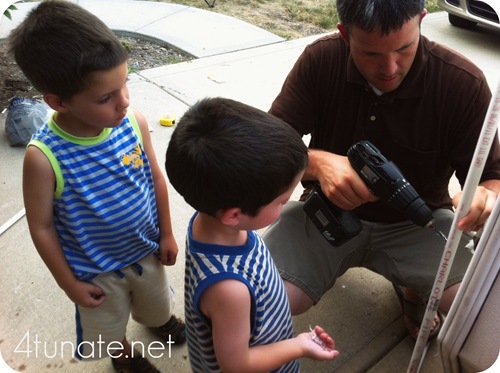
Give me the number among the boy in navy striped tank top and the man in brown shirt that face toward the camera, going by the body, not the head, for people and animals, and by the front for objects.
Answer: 1

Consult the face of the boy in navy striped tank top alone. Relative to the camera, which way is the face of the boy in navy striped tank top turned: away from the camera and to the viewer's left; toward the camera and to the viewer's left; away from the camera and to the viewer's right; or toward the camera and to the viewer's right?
away from the camera and to the viewer's right

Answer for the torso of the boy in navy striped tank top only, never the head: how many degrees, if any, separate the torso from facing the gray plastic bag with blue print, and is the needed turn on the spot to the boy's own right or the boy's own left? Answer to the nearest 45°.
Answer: approximately 135° to the boy's own left

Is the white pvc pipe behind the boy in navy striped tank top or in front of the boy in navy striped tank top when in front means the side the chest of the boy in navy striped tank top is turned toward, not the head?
in front

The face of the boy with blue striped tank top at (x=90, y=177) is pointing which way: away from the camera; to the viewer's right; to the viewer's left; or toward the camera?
to the viewer's right

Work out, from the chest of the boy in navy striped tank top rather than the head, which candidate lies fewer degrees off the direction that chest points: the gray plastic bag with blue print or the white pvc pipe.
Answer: the white pvc pipe

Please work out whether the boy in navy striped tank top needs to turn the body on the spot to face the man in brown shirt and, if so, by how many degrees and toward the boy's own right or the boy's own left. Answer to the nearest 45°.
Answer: approximately 45° to the boy's own left

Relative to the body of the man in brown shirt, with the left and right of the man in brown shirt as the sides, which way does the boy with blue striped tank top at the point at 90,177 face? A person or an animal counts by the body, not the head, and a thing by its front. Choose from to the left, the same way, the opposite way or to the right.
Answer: to the left

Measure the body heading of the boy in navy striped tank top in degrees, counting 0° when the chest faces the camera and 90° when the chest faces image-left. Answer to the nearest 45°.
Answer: approximately 270°

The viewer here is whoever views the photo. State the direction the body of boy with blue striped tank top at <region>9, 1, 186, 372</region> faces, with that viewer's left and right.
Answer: facing the viewer and to the right of the viewer

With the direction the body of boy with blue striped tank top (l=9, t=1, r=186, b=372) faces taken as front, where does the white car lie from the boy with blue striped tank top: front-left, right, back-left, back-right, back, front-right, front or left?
left
